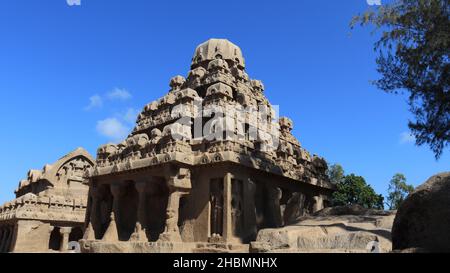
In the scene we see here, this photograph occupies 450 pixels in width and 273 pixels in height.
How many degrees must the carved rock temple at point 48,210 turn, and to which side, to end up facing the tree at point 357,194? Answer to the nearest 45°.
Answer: approximately 45° to its left

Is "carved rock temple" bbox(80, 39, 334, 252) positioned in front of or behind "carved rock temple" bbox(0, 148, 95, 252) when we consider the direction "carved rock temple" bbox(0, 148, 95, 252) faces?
in front

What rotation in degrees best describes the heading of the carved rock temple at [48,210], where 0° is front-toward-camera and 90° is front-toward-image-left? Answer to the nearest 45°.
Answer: approximately 315°
